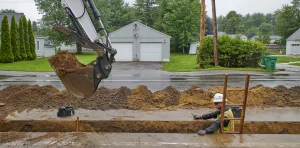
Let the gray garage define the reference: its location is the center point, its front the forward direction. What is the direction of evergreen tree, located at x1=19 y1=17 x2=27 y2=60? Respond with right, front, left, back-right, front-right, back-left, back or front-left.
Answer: right

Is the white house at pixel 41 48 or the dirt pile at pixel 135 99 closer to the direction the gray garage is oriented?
the dirt pile

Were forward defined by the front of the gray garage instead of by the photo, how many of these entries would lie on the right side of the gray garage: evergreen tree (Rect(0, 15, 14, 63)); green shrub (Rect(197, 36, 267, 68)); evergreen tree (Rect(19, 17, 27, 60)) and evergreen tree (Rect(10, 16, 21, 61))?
3

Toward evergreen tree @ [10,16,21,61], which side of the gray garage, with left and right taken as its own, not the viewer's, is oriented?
right

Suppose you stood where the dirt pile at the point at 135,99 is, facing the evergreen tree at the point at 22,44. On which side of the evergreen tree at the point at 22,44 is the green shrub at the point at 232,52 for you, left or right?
right

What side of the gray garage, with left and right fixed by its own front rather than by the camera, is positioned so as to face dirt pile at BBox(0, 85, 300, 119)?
front

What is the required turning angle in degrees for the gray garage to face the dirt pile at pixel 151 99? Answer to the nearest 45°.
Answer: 0° — it already faces it

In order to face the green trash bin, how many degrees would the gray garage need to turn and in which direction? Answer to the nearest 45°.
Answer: approximately 45° to its left

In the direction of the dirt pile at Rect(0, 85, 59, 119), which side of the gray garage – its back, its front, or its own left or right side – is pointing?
front

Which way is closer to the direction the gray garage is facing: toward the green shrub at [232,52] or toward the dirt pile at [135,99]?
the dirt pile

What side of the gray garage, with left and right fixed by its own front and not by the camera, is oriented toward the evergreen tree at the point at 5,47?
right

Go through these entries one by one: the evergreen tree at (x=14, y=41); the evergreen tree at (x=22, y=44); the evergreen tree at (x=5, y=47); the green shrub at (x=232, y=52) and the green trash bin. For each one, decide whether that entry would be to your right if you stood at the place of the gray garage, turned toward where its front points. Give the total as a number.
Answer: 3

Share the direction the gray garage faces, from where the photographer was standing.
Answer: facing the viewer

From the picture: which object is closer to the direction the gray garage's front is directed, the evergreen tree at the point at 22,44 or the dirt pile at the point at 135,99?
the dirt pile
